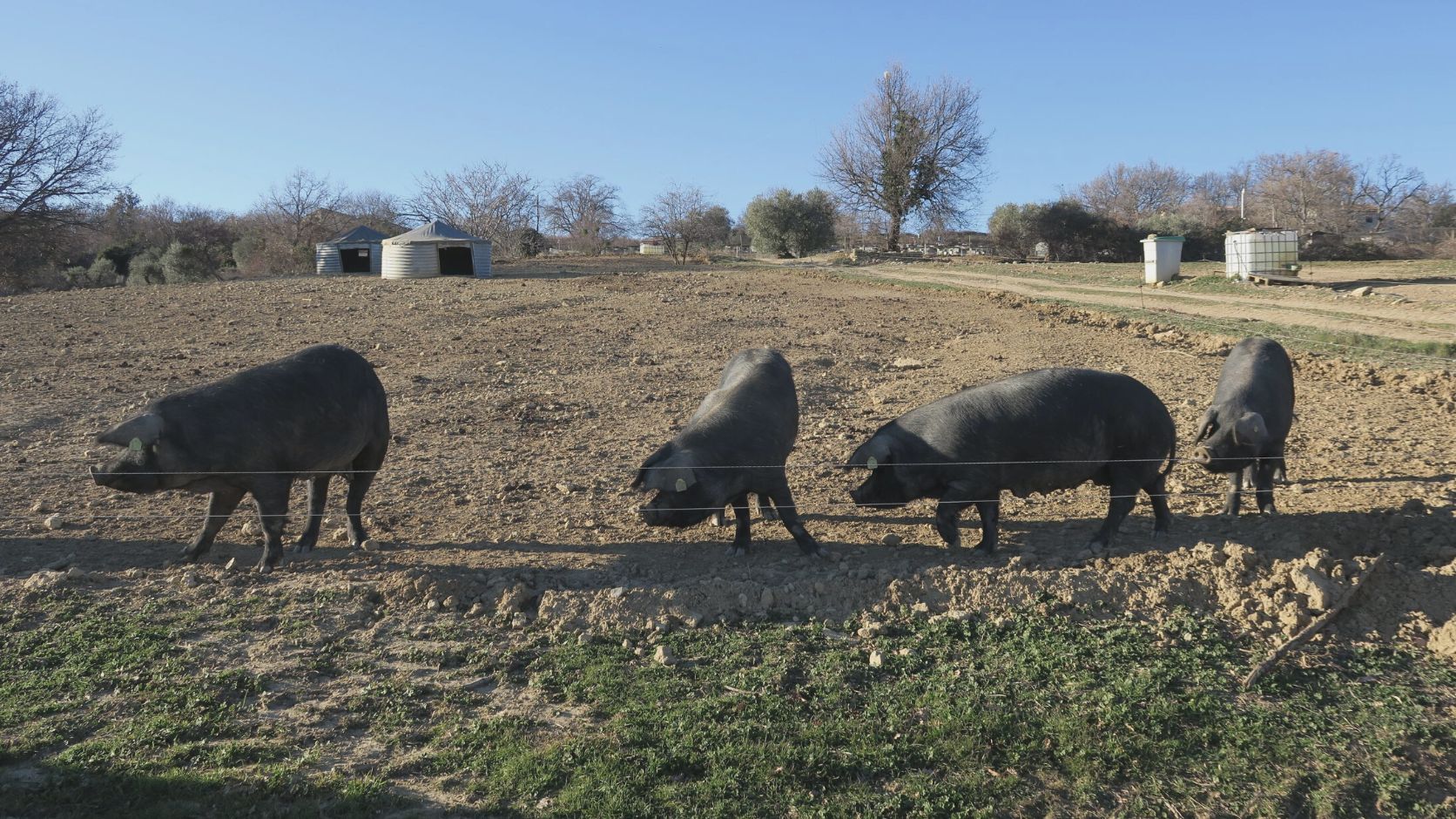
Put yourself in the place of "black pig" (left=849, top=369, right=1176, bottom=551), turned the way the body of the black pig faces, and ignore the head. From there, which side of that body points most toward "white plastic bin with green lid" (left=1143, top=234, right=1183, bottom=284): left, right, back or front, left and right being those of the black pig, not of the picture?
right

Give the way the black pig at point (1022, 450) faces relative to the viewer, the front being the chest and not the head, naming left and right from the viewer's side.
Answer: facing to the left of the viewer

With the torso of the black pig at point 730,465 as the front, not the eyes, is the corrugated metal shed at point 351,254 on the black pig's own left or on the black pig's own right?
on the black pig's own right

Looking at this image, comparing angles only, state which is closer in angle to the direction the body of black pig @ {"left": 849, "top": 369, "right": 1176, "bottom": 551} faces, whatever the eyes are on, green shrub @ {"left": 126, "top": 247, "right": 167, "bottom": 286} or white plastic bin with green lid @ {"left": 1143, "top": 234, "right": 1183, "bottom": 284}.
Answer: the green shrub

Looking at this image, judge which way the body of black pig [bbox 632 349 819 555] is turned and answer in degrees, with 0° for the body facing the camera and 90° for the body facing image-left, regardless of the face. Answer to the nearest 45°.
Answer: approximately 45°
